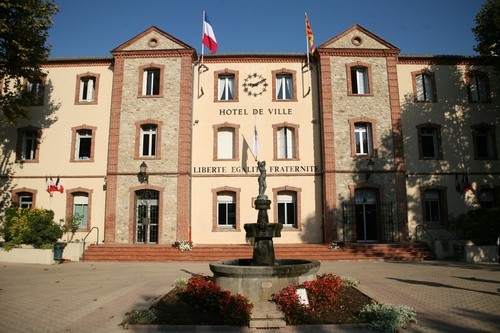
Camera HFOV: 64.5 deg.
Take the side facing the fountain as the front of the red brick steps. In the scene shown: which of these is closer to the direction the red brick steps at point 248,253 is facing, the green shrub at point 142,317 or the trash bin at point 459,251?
the green shrub

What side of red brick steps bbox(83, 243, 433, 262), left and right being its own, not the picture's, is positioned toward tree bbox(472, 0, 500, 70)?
left

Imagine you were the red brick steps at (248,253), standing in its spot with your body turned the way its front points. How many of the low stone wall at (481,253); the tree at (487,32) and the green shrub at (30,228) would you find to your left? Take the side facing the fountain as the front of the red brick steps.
2

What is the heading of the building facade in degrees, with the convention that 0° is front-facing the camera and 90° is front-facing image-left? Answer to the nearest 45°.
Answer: approximately 0°

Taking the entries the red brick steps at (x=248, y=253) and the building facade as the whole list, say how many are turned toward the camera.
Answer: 2

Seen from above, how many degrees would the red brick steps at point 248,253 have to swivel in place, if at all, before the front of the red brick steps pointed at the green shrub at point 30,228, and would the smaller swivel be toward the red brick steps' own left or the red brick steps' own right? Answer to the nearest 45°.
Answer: approximately 90° to the red brick steps' own right

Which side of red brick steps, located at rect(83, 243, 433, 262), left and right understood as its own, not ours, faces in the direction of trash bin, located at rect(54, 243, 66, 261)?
right

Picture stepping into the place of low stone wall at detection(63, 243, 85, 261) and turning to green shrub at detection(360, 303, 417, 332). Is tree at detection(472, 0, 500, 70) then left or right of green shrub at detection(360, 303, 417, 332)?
left
